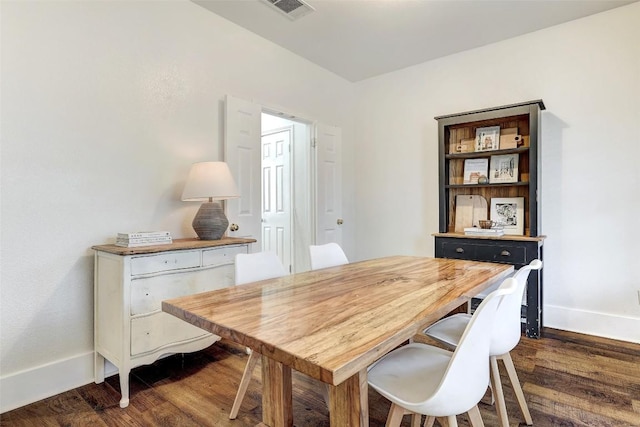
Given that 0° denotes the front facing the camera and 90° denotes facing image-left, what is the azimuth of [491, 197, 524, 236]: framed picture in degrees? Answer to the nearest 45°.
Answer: approximately 0°

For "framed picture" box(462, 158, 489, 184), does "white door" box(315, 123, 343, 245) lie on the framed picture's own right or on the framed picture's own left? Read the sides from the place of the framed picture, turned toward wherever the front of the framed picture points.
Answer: on the framed picture's own right

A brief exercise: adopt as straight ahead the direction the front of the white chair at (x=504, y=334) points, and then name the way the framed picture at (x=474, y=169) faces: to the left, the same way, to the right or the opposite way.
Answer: to the left

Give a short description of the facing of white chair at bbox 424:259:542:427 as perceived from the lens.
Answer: facing to the left of the viewer

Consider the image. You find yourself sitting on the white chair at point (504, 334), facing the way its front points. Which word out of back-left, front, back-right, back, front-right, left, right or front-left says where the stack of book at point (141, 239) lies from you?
front

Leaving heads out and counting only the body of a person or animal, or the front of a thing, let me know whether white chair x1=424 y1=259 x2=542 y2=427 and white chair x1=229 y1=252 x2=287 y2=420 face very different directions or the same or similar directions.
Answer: very different directions

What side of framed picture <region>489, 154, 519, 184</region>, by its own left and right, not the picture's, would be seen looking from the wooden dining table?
front

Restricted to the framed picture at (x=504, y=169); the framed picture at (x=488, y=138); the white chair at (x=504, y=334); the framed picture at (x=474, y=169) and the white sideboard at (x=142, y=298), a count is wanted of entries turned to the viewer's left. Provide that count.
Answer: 1

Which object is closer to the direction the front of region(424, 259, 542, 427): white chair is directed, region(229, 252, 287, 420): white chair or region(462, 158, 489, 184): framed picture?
the white chair

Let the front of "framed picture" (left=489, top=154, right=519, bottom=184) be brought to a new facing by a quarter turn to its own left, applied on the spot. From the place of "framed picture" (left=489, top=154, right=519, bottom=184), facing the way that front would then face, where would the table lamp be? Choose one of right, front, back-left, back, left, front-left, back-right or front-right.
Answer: back-right

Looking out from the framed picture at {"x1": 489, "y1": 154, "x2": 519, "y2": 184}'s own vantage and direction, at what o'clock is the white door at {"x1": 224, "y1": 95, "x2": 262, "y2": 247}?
The white door is roughly at 2 o'clock from the framed picture.

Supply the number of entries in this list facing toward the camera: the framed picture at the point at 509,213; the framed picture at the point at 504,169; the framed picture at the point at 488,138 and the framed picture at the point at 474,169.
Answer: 4

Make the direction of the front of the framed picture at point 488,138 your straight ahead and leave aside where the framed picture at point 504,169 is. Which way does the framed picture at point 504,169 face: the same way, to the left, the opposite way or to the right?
the same way

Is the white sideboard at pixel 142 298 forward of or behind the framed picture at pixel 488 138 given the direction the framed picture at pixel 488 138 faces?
forward

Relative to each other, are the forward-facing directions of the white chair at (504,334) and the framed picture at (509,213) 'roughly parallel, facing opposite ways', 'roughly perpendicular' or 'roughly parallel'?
roughly perpendicular

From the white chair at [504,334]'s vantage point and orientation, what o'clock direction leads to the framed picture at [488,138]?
The framed picture is roughly at 3 o'clock from the white chair.

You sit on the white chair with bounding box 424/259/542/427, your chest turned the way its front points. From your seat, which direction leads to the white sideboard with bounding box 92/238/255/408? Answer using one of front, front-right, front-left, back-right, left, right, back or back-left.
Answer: front

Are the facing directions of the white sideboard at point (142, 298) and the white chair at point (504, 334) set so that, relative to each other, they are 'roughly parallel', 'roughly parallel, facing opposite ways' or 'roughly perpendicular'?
roughly parallel, facing opposite ways

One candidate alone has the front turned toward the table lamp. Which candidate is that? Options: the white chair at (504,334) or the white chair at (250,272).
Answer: the white chair at (504,334)

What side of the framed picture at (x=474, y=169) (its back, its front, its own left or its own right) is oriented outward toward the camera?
front
